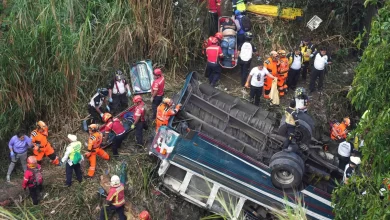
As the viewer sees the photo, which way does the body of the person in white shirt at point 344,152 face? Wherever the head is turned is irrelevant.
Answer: away from the camera

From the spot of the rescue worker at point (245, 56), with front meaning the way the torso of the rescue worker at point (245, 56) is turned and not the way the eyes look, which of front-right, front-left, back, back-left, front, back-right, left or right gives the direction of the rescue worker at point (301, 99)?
back-right

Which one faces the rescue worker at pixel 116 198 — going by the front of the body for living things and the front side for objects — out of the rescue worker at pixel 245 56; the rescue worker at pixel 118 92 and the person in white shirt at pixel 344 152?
the rescue worker at pixel 118 92

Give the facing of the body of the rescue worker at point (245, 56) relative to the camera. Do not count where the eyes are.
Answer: away from the camera

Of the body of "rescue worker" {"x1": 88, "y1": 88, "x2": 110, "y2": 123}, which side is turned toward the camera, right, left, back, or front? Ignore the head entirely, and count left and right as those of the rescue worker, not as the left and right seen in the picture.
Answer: right

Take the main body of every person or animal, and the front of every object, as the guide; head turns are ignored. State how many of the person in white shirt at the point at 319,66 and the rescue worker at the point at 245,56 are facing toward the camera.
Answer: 1

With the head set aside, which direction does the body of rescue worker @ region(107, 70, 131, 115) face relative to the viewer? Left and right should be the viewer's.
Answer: facing the viewer

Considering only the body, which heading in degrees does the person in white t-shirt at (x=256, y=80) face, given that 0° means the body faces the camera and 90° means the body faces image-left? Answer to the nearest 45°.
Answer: approximately 0°

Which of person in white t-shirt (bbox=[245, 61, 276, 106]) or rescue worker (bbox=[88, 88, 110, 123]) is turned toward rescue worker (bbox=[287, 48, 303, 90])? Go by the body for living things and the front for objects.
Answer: rescue worker (bbox=[88, 88, 110, 123])
